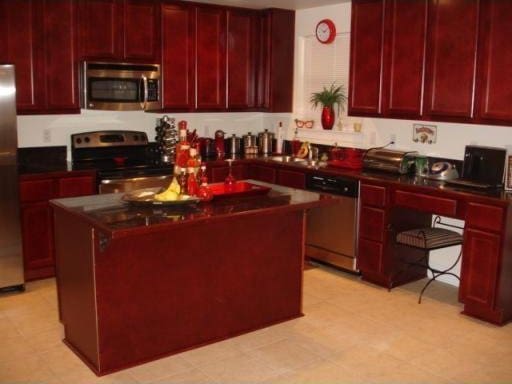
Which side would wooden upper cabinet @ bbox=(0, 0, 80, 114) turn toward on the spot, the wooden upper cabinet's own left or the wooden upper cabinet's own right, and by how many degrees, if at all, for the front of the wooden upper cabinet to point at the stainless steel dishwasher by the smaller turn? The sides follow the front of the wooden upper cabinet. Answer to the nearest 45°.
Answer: approximately 90° to the wooden upper cabinet's own left

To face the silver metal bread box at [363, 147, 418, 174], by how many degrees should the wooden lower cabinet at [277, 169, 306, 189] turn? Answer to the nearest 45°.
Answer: approximately 90° to its left

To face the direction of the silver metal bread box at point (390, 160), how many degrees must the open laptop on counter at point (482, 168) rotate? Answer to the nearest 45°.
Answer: approximately 45° to its right

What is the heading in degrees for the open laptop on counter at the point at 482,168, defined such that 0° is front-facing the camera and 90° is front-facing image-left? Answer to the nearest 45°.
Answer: approximately 45°

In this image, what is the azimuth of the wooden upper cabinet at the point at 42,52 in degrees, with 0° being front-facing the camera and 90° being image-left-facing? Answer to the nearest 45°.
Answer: approximately 0°
